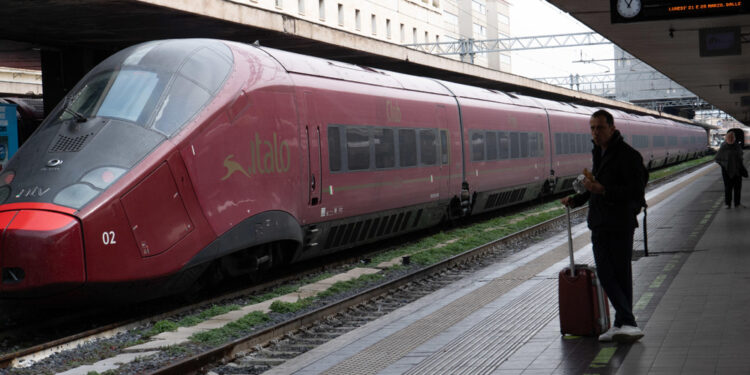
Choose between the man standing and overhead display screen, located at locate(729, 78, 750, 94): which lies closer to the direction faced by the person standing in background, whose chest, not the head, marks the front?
the man standing

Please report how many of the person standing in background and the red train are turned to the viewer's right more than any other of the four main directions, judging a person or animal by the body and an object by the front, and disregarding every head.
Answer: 0

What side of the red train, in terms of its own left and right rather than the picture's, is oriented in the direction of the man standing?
left

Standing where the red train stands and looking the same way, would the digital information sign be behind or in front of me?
in front

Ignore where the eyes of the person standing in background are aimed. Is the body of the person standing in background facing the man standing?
yes

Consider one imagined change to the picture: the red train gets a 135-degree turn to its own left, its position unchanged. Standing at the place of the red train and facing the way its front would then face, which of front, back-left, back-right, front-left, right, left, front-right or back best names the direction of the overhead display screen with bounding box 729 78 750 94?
front-left

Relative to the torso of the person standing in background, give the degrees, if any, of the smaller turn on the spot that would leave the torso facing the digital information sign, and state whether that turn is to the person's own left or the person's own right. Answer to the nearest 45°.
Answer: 0° — they already face it

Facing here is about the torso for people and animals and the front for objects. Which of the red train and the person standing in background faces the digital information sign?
the person standing in background

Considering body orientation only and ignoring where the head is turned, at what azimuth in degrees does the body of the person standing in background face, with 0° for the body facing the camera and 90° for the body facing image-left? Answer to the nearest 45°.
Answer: approximately 0°

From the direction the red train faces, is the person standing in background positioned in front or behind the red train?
behind

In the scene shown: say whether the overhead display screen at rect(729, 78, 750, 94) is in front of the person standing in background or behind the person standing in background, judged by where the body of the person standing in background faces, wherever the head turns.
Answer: behind

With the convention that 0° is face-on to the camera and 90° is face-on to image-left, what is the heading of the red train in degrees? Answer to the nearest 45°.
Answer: approximately 45°
